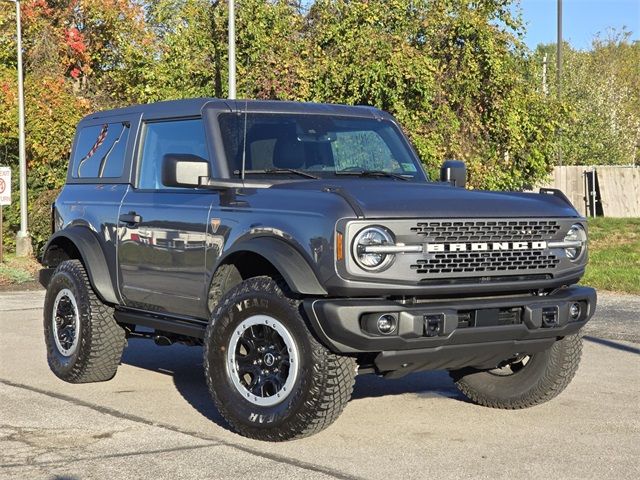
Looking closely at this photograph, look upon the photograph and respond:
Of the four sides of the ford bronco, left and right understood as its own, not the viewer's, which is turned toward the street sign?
back

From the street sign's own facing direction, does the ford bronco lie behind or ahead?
ahead

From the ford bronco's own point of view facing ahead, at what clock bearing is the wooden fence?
The wooden fence is roughly at 8 o'clock from the ford bronco.

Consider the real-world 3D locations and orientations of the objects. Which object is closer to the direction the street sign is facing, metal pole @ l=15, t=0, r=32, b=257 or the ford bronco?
the ford bronco

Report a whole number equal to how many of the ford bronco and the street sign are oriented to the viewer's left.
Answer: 0

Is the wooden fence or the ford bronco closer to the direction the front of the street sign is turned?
the ford bronco

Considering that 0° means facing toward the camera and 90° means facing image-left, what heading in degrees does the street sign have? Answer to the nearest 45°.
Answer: approximately 0°

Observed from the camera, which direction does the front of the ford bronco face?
facing the viewer and to the right of the viewer
